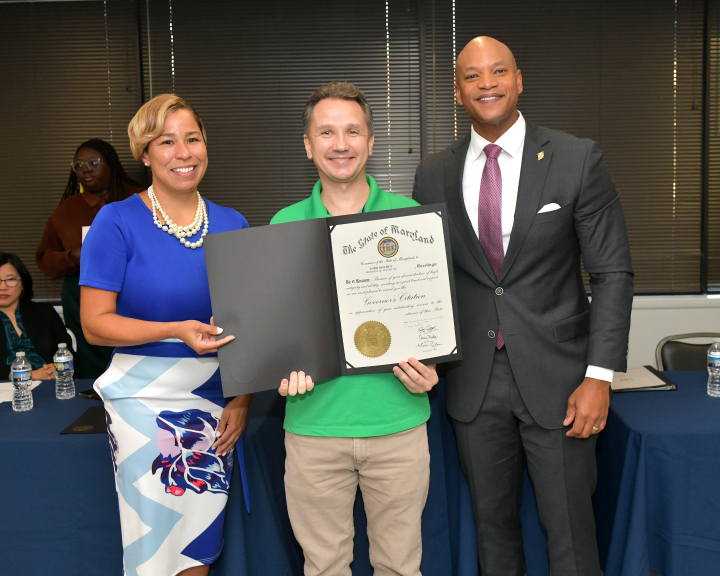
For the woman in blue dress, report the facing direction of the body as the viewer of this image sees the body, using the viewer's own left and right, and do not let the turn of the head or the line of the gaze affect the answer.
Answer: facing the viewer and to the right of the viewer

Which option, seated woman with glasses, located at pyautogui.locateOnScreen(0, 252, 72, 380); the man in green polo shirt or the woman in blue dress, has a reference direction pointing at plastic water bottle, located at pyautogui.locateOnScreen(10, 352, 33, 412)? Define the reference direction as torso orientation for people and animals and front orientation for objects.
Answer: the seated woman with glasses

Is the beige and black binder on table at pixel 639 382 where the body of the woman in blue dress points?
no

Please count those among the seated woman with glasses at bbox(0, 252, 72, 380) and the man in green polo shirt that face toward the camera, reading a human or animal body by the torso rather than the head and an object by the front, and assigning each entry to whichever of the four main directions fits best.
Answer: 2

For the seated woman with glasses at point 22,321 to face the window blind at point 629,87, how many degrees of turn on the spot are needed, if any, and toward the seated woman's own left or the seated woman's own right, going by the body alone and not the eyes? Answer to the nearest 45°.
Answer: approximately 90° to the seated woman's own left

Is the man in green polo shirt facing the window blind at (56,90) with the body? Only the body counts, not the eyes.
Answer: no

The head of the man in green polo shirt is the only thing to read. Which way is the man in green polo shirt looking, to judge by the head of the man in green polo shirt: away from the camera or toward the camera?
toward the camera

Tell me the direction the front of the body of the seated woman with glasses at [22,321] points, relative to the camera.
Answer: toward the camera

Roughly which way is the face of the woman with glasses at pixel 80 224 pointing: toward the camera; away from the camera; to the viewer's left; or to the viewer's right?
toward the camera

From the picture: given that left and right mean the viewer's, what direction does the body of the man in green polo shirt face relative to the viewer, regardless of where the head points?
facing the viewer

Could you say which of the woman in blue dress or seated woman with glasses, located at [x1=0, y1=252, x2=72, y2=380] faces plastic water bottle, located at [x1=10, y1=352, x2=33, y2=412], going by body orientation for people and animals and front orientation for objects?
the seated woman with glasses

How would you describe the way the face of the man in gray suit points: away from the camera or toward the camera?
toward the camera

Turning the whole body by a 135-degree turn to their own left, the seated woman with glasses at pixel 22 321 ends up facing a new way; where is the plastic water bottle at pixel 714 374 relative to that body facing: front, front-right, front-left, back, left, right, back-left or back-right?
right

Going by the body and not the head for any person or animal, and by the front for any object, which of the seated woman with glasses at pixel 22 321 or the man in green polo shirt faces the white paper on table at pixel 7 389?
the seated woman with glasses
